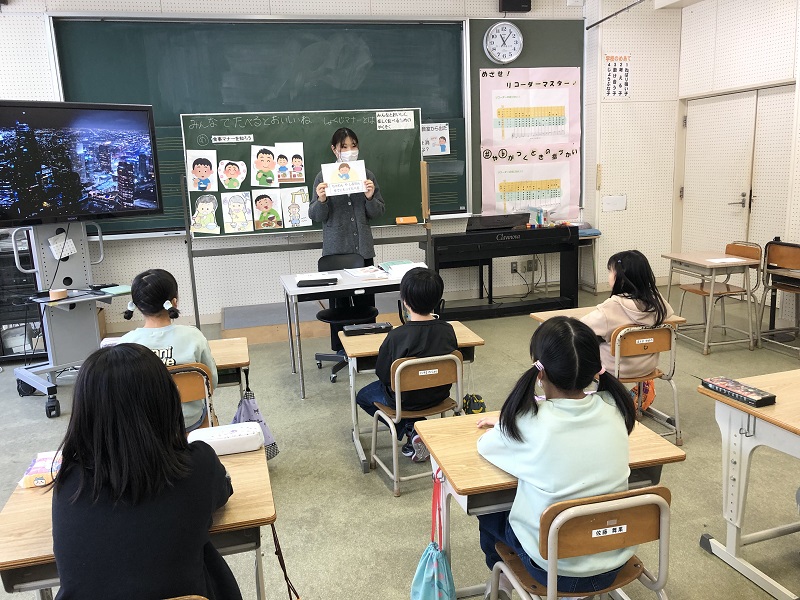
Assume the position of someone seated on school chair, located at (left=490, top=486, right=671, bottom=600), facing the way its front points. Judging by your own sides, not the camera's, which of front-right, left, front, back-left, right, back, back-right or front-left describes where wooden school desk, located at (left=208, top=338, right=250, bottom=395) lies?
front

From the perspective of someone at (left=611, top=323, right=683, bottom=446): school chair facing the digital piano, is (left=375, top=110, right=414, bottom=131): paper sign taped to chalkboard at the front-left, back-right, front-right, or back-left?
front-left

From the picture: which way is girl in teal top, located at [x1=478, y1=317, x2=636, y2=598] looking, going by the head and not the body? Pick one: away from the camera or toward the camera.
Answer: away from the camera

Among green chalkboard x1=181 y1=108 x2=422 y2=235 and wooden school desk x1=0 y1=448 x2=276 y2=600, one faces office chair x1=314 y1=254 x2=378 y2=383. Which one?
the green chalkboard

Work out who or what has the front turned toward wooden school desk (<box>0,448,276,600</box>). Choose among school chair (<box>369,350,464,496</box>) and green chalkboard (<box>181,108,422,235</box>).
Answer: the green chalkboard

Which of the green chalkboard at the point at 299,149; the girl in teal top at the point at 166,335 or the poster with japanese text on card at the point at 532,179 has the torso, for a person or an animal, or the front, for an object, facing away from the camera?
the girl in teal top

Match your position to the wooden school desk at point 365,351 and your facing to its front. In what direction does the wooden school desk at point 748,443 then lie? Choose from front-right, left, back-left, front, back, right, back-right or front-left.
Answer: front-left

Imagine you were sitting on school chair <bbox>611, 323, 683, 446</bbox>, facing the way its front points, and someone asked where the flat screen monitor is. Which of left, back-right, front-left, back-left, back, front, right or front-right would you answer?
front-left

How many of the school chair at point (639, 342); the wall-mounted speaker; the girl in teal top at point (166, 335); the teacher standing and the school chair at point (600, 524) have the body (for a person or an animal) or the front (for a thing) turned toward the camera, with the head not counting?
2

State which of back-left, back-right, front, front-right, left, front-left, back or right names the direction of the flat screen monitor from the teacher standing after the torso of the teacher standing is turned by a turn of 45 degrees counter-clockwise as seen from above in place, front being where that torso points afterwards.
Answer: back-right

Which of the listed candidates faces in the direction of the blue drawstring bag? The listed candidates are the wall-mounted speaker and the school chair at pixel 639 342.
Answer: the wall-mounted speaker

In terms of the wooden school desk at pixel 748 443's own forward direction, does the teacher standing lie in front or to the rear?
to the rear

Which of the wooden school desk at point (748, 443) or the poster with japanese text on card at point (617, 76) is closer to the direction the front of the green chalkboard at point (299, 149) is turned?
the wooden school desk

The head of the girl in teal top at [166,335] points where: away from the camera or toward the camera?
away from the camera

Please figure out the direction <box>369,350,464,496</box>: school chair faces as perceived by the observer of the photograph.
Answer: facing away from the viewer and to the left of the viewer

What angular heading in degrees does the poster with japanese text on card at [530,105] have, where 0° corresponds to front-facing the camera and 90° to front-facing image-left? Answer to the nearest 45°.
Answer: approximately 0°

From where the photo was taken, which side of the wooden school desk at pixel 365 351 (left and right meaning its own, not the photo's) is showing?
front

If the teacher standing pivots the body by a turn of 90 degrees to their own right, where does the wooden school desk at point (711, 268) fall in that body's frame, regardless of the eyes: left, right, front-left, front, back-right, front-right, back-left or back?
back

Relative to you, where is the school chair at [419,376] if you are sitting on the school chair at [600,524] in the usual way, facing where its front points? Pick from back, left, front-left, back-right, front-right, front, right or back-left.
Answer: front

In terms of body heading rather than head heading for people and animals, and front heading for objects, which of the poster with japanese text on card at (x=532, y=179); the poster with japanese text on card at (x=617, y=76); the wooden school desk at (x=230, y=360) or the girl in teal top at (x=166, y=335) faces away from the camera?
the girl in teal top

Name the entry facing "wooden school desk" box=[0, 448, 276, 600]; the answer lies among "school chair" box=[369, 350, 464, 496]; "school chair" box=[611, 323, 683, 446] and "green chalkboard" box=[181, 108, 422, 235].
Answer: the green chalkboard

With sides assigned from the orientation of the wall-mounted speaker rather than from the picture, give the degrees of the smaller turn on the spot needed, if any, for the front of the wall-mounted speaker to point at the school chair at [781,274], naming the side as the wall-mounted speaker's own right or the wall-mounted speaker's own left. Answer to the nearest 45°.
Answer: approximately 45° to the wall-mounted speaker's own left
